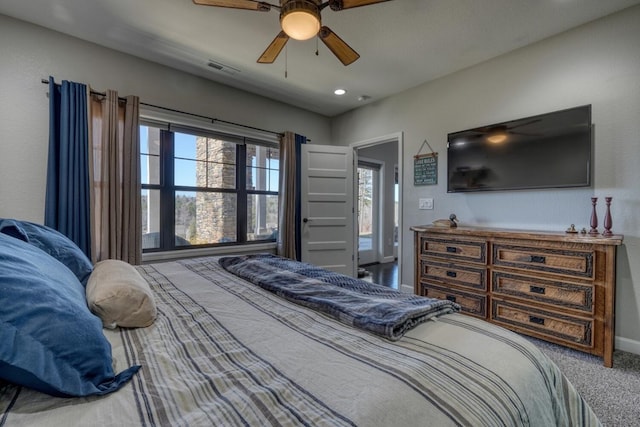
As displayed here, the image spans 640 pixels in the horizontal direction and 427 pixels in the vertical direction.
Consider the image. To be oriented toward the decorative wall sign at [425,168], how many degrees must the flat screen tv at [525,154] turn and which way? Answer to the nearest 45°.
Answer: approximately 45° to its right

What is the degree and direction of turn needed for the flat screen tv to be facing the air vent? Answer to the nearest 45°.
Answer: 0° — it already faces it

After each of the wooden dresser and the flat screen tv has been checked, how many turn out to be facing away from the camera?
0

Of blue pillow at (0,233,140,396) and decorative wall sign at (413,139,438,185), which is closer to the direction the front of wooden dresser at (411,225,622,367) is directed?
the blue pillow

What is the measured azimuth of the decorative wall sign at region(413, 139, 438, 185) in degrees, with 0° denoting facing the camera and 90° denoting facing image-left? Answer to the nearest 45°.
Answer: approximately 45°

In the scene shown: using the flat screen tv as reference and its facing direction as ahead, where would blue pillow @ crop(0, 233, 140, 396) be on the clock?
The blue pillow is roughly at 11 o'clock from the flat screen tv.

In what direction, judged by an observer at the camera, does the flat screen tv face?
facing the viewer and to the left of the viewer

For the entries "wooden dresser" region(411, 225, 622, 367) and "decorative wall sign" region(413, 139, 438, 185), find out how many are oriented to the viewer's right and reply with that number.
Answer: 0

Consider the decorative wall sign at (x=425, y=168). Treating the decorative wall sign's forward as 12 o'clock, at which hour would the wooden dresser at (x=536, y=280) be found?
The wooden dresser is roughly at 9 o'clock from the decorative wall sign.

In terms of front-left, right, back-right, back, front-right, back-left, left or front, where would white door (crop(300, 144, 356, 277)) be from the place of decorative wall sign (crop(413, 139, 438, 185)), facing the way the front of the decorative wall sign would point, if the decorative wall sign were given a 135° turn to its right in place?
left

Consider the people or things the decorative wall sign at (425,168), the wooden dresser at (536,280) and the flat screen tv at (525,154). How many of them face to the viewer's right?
0

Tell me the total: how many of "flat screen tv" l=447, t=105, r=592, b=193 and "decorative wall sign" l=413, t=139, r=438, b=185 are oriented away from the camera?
0

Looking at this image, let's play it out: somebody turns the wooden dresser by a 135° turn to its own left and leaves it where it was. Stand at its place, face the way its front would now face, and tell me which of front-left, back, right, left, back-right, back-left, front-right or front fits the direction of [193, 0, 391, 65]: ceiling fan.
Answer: back-right
